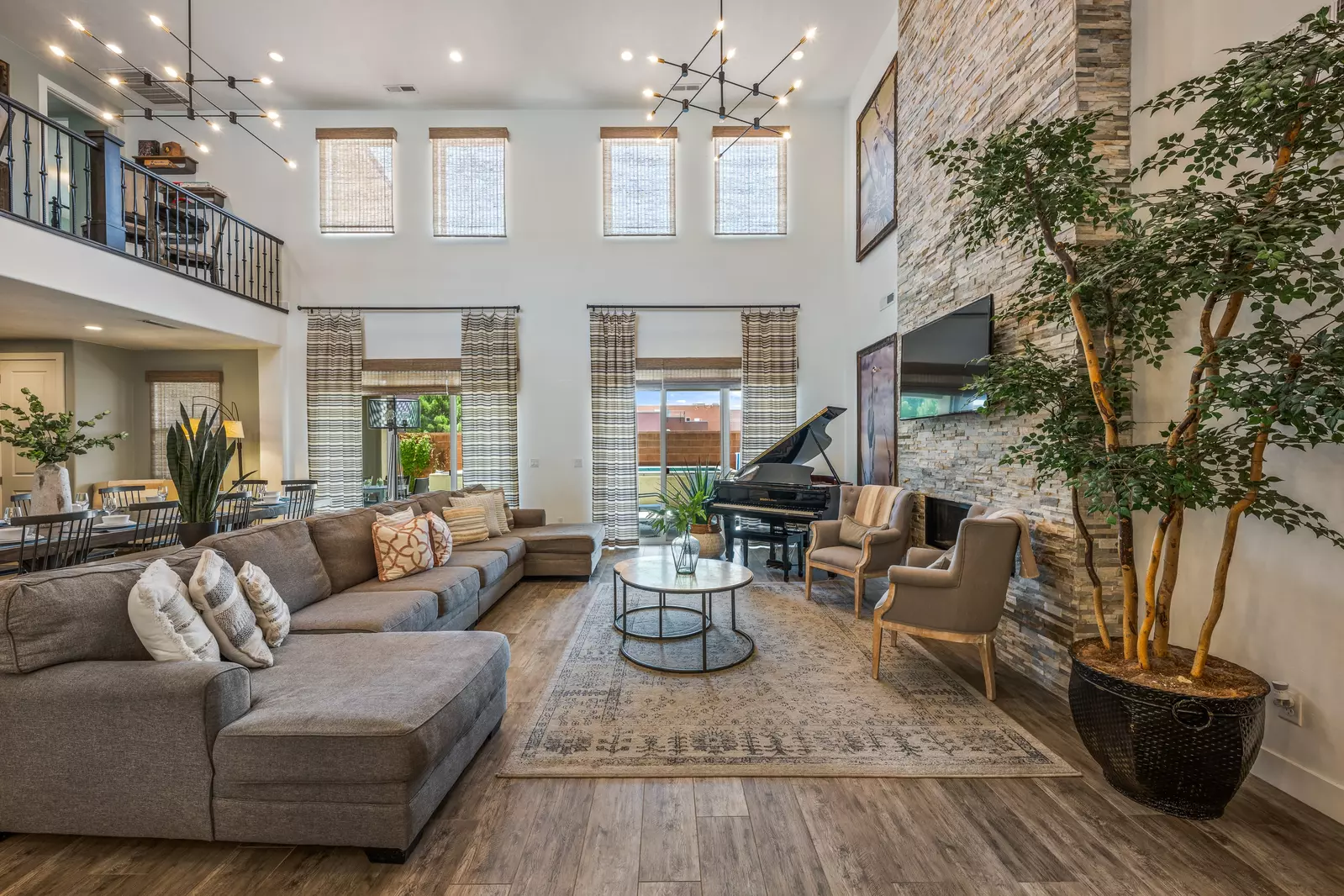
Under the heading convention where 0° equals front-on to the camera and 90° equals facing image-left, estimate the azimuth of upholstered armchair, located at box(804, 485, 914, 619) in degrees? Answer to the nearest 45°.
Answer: approximately 45°

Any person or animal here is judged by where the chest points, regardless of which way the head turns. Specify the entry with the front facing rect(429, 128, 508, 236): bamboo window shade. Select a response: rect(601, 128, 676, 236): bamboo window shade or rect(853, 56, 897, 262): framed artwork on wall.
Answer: the framed artwork on wall

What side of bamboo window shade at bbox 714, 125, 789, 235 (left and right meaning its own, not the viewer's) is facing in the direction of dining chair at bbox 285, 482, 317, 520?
right

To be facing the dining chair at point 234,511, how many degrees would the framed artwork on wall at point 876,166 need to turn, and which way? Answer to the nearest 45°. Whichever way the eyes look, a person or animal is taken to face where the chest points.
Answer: approximately 45° to its left

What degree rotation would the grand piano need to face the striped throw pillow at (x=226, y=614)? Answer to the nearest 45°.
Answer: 0° — it already faces it

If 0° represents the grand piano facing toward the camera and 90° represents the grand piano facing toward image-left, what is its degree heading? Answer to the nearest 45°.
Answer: approximately 45°

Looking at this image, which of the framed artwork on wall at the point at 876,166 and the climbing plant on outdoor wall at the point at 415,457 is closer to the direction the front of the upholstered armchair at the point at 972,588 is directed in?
the climbing plant on outdoor wall
